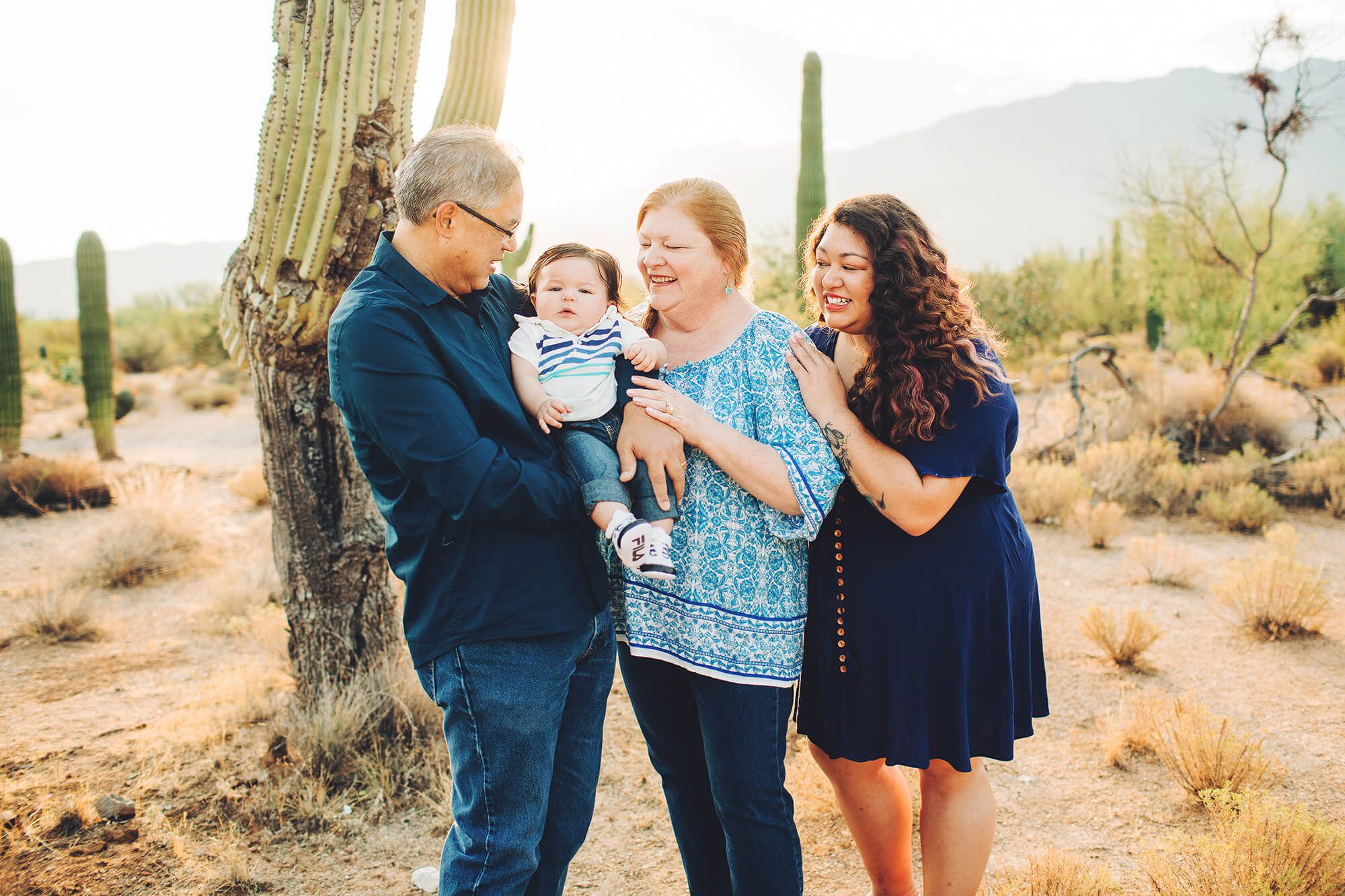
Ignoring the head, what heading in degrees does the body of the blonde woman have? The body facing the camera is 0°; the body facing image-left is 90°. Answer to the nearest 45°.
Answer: approximately 45°

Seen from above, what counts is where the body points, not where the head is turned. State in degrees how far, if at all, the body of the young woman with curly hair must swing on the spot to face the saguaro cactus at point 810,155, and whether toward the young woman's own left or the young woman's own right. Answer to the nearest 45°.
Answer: approximately 135° to the young woman's own right

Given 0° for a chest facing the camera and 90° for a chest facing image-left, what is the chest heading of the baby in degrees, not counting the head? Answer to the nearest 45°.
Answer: approximately 0°

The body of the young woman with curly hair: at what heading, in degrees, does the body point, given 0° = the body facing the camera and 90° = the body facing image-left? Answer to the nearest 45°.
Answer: approximately 45°

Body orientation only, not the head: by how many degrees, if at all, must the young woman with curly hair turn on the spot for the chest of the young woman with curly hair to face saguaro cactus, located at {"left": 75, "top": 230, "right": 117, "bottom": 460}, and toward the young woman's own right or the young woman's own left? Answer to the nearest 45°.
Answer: approximately 90° to the young woman's own right

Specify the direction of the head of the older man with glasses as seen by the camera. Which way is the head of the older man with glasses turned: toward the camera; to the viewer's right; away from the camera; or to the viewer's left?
to the viewer's right
